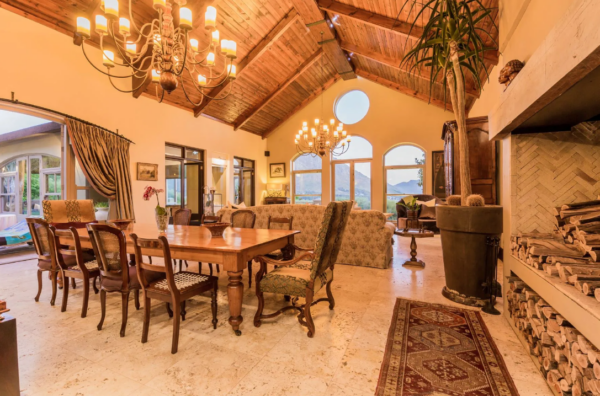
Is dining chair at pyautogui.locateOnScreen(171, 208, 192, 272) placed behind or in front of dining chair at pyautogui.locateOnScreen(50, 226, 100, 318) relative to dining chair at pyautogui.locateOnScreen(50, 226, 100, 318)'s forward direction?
in front

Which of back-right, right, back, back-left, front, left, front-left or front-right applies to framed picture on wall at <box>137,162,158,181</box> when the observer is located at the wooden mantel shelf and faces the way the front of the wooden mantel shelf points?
front-right

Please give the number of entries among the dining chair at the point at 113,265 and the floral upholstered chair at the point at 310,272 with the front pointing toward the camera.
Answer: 0

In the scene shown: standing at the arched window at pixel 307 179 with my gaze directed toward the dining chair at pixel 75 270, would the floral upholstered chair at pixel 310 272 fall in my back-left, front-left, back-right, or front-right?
front-left

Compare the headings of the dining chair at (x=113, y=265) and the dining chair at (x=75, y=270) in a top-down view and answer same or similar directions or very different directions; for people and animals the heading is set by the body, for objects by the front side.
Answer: same or similar directions

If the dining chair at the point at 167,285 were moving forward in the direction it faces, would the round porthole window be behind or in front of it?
in front

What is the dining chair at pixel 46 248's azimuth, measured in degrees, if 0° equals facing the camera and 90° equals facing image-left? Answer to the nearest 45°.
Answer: approximately 225°

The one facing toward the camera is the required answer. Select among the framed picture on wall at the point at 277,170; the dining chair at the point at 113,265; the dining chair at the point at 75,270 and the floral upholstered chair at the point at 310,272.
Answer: the framed picture on wall

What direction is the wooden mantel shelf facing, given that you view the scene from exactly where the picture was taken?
facing the viewer and to the left of the viewer

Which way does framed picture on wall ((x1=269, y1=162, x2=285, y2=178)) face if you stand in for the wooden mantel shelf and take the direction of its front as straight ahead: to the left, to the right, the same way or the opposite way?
to the left

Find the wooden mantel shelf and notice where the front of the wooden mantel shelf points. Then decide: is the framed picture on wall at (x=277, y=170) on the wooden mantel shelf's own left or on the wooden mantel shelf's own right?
on the wooden mantel shelf's own right

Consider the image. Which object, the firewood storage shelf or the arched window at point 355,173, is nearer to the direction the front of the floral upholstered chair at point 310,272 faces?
the arched window

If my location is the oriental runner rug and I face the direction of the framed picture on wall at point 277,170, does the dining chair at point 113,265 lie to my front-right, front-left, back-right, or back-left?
front-left

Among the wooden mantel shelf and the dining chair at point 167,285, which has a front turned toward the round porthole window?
the dining chair

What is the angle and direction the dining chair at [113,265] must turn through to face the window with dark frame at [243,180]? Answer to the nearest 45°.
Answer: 0° — it already faces it

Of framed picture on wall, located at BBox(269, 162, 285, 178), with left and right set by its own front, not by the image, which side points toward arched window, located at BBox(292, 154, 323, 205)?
left

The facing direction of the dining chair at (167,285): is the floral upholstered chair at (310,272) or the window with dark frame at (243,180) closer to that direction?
the window with dark frame

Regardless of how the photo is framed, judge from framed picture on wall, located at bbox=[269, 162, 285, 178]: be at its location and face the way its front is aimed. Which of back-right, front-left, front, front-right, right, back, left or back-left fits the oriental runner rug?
front

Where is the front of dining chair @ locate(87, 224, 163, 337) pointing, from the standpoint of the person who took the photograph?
facing away from the viewer and to the right of the viewer

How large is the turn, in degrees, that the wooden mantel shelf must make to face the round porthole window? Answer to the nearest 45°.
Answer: approximately 90° to its right

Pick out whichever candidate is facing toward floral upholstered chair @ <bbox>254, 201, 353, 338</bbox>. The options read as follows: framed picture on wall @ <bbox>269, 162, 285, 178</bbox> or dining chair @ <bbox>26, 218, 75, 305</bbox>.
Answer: the framed picture on wall

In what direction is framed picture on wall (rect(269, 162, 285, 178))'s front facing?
toward the camera
